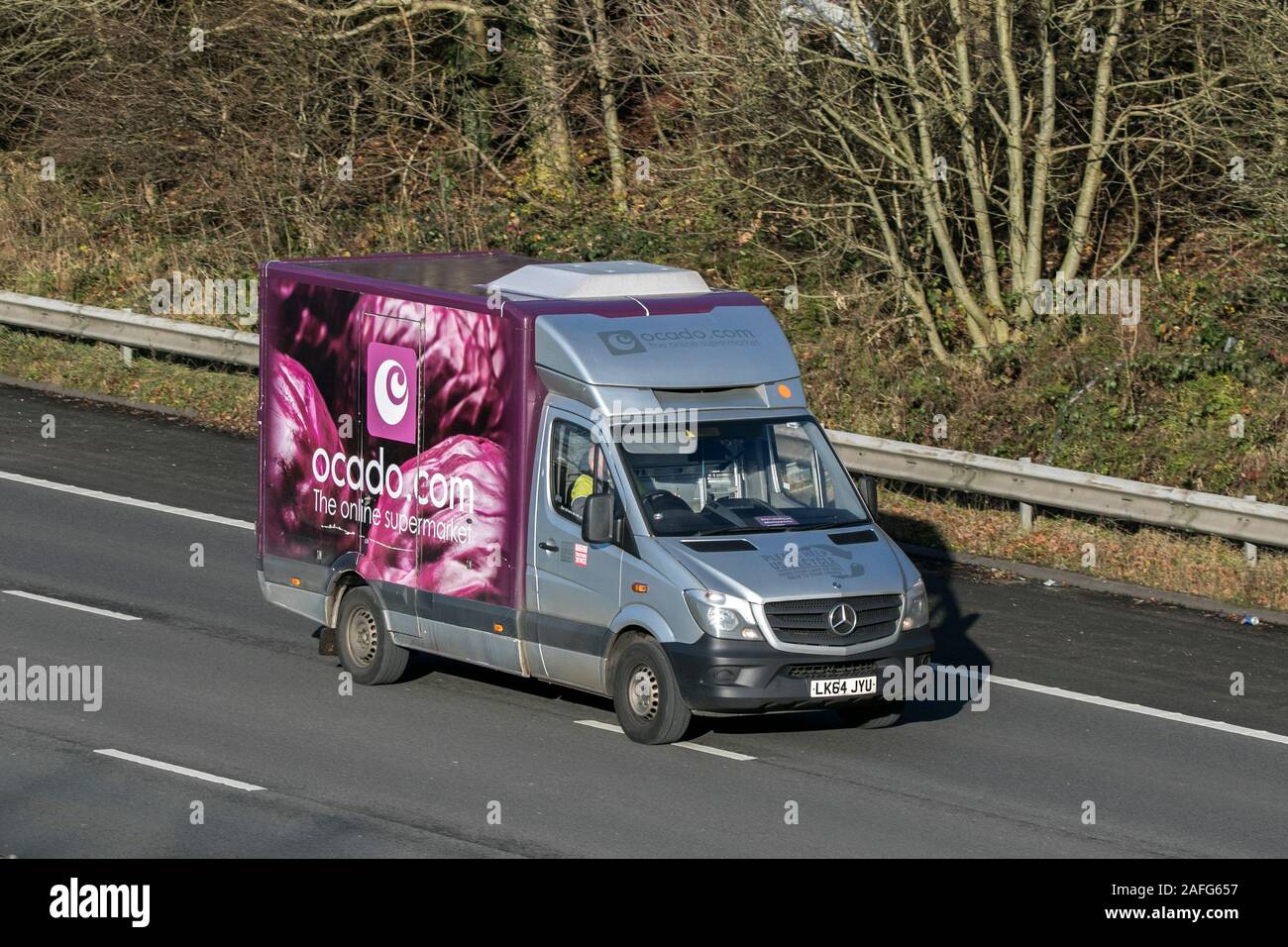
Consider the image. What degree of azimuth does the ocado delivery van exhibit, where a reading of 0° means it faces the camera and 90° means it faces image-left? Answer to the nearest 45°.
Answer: approximately 315°
